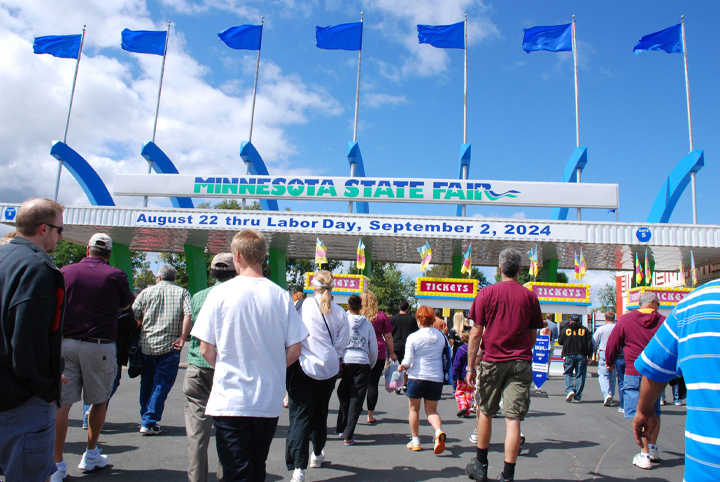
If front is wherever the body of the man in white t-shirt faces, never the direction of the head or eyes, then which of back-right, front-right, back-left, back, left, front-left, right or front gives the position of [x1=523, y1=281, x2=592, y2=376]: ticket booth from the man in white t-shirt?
front-right

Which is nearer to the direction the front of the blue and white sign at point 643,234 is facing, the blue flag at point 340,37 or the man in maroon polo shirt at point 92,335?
the man in maroon polo shirt

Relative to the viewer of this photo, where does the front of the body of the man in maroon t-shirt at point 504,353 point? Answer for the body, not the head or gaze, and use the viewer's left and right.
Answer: facing away from the viewer

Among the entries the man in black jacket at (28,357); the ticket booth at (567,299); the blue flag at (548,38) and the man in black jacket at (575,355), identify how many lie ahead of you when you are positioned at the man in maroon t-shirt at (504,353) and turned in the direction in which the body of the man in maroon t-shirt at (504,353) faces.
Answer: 3

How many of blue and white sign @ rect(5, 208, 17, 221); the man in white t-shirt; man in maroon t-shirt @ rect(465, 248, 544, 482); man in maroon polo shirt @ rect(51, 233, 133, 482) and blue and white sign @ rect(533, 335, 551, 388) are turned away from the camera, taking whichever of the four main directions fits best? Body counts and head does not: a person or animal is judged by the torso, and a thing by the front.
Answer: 3

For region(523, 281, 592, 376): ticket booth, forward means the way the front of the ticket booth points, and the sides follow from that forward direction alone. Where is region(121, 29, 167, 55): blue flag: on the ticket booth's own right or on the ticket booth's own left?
on the ticket booth's own right

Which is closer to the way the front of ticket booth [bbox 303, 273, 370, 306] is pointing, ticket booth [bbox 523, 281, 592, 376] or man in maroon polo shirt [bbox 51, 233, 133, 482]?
the man in maroon polo shirt

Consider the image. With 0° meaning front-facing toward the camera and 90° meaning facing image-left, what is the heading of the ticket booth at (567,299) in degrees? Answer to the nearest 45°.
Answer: approximately 0°

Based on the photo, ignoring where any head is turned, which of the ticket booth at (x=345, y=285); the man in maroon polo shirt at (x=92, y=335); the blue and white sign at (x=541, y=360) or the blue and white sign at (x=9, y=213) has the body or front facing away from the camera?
the man in maroon polo shirt
